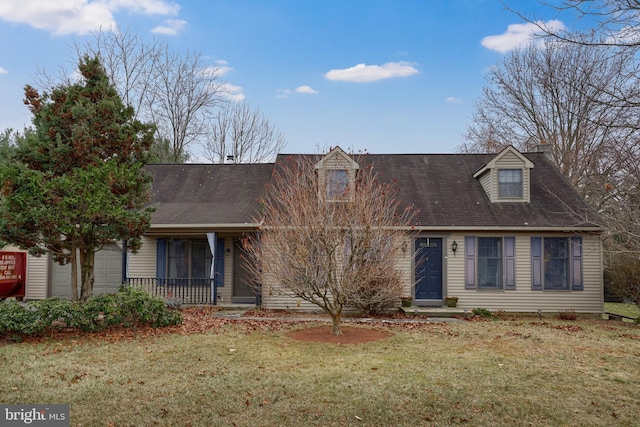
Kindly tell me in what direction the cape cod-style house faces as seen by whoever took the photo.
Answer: facing the viewer

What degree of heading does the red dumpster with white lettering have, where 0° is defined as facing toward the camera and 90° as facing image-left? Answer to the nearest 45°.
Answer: approximately 0°

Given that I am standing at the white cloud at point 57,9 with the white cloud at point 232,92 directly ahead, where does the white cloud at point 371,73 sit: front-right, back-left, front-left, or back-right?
front-right

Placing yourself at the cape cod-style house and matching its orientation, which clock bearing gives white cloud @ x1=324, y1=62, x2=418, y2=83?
The white cloud is roughly at 6 o'clock from the cape cod-style house.

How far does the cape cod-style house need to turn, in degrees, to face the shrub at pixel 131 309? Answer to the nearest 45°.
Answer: approximately 45° to its right

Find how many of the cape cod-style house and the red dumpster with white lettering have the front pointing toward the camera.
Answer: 2

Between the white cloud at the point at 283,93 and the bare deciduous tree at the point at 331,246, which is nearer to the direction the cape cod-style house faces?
the bare deciduous tree

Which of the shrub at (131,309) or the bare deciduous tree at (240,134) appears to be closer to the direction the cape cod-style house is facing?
the shrub
